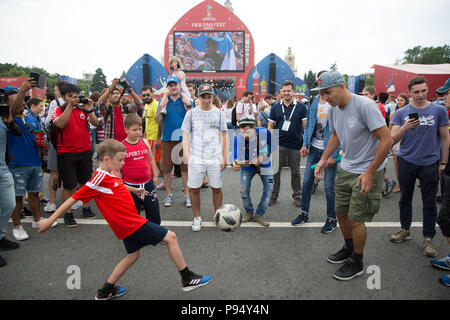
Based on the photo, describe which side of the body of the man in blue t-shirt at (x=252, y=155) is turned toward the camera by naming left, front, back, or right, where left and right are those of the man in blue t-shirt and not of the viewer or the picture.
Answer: front

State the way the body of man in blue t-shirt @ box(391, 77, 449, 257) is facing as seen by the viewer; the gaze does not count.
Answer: toward the camera

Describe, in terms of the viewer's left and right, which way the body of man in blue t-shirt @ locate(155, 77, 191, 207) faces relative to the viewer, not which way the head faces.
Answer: facing the viewer

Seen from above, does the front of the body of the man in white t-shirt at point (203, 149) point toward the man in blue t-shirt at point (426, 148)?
no

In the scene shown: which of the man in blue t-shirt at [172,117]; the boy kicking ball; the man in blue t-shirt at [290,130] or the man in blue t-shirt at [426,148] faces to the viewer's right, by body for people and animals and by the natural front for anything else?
the boy kicking ball

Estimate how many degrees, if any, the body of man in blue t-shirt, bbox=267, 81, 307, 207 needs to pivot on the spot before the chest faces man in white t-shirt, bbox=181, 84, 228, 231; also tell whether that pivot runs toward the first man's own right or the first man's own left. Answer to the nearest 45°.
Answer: approximately 45° to the first man's own right

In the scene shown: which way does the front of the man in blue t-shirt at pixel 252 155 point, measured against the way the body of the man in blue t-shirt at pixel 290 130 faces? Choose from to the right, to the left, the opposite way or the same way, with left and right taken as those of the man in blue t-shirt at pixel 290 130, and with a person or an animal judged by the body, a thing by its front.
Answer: the same way

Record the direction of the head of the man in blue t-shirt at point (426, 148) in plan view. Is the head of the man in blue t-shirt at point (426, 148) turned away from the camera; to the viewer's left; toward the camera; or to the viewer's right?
toward the camera

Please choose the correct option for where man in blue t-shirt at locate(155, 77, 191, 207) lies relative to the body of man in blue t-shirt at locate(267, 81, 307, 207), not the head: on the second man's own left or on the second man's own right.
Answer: on the second man's own right

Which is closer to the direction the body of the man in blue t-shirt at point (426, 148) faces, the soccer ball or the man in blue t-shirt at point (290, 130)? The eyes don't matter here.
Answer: the soccer ball

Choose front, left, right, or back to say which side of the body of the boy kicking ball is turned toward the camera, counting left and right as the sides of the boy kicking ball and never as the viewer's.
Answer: right

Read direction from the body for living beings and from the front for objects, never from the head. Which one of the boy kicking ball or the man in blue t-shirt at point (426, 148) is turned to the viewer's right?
the boy kicking ball

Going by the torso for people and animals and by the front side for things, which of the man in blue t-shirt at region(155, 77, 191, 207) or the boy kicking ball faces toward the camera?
the man in blue t-shirt

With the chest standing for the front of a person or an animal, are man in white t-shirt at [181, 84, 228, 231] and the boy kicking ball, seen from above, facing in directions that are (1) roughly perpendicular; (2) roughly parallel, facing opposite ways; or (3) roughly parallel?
roughly perpendicular

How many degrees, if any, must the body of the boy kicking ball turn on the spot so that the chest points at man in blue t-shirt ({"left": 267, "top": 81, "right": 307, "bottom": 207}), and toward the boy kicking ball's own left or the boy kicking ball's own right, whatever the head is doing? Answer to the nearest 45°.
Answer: approximately 45° to the boy kicking ball's own left

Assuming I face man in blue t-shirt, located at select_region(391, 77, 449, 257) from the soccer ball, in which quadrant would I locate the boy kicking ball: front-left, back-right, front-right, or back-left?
back-right
